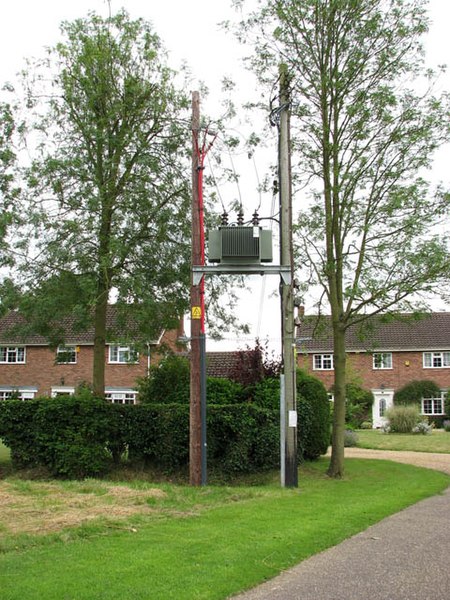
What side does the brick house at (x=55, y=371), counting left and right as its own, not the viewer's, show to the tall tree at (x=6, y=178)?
front

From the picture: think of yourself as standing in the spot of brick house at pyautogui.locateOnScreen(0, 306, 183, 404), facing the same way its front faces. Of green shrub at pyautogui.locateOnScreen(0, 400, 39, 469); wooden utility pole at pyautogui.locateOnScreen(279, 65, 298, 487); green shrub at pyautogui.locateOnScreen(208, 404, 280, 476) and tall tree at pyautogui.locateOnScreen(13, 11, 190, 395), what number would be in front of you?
4

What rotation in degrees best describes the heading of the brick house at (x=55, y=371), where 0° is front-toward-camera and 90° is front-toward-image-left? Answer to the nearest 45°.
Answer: approximately 0°

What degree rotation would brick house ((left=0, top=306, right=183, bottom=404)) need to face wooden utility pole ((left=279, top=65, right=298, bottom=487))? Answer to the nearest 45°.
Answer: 0° — it already faces it

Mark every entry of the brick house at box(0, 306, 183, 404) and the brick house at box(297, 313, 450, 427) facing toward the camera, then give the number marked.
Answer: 2

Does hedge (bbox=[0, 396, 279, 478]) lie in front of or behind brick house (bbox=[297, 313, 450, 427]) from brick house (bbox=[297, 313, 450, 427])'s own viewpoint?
in front

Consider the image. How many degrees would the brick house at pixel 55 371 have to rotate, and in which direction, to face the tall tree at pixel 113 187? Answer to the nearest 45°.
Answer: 0° — it already faces it

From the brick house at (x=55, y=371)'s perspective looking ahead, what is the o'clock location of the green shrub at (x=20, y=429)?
The green shrub is roughly at 12 o'clock from the brick house.

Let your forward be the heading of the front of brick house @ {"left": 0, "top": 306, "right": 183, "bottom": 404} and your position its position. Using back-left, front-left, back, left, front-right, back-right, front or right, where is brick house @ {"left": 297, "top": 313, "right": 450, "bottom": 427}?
left

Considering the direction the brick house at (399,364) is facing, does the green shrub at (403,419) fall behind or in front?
in front

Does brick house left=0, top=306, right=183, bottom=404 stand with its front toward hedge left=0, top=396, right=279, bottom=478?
yes
